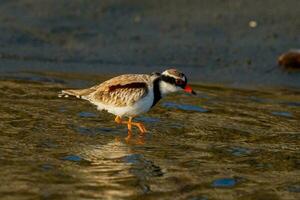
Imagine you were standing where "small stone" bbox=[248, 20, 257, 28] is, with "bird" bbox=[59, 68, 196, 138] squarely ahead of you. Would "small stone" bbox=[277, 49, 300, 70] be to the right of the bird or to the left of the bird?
left

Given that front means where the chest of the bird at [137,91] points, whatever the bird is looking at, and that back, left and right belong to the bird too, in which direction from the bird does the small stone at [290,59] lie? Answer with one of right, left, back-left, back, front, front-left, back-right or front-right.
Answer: front-left

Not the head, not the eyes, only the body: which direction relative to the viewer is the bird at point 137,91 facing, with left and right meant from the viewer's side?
facing to the right of the viewer

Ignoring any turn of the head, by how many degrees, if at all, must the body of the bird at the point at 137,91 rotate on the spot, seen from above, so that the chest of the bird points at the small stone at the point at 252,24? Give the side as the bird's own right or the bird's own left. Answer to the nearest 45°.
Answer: approximately 45° to the bird's own left
